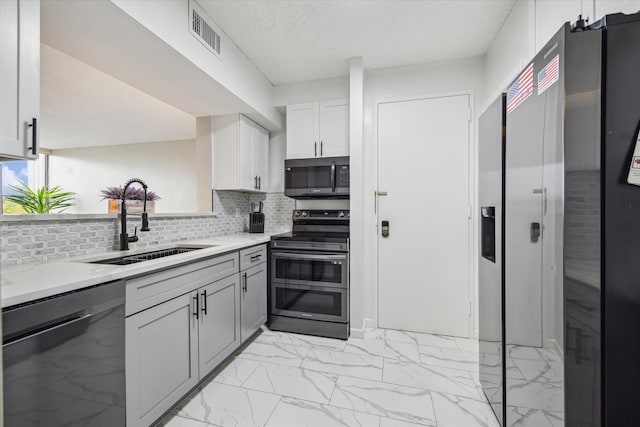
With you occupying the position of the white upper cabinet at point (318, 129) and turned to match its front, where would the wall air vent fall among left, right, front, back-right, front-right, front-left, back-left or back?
front-right

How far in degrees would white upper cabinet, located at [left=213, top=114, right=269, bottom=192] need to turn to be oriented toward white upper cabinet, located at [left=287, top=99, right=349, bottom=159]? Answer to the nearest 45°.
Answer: approximately 45° to its left

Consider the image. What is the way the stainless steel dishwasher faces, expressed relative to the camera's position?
facing the viewer and to the right of the viewer

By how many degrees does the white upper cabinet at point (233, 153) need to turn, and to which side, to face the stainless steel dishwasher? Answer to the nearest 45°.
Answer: approximately 45° to its right

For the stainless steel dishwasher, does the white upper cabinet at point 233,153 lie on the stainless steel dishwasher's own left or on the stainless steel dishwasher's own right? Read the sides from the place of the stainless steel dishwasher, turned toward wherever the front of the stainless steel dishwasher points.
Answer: on the stainless steel dishwasher's own left

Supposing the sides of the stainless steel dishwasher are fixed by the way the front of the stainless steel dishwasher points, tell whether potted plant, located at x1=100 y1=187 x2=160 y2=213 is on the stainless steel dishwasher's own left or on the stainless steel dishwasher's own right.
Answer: on the stainless steel dishwasher's own left

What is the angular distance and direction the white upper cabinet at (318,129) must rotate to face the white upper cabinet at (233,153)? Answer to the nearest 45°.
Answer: approximately 90° to its right

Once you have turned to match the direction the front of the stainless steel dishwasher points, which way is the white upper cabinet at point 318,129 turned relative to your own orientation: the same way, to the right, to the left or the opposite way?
to the right

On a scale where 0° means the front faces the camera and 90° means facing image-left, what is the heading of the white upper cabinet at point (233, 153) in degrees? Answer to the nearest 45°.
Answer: approximately 315°

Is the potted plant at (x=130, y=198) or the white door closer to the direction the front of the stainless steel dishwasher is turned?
the white door

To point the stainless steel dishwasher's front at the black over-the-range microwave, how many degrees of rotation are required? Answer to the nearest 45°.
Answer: approximately 45° to its left

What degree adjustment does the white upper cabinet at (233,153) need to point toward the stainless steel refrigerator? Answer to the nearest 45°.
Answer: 0° — it already faces it

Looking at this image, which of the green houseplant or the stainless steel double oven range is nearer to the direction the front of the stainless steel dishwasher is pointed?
the stainless steel double oven range

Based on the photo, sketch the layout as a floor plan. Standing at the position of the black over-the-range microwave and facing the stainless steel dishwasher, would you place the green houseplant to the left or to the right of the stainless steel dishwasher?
right
